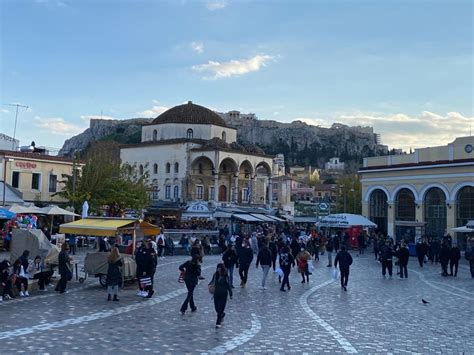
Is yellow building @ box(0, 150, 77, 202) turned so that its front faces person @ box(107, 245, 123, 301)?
yes

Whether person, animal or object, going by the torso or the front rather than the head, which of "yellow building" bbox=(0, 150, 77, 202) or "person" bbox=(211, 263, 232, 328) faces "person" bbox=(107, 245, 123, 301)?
the yellow building

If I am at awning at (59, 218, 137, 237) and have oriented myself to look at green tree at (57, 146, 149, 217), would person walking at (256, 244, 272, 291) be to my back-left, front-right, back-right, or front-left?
back-right
